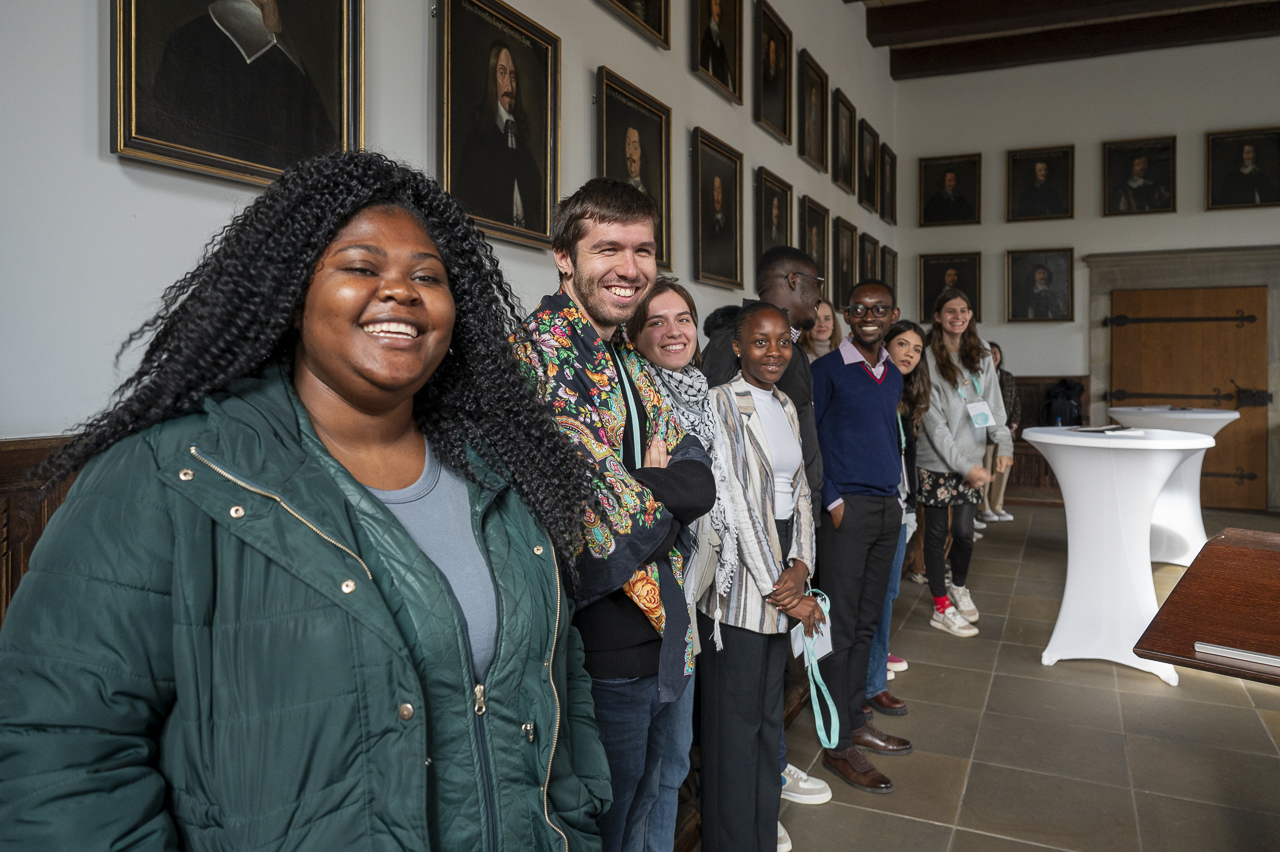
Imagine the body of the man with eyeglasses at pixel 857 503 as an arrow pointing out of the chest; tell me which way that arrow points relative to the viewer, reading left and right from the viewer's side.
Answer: facing the viewer and to the right of the viewer

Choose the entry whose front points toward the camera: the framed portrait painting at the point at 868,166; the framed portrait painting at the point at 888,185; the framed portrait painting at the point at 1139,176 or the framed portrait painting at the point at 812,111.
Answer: the framed portrait painting at the point at 1139,176

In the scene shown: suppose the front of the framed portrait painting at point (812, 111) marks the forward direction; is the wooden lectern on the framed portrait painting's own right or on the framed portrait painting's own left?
on the framed portrait painting's own right

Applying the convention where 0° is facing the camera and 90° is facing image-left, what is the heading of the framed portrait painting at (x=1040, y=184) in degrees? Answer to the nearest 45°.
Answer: approximately 0°

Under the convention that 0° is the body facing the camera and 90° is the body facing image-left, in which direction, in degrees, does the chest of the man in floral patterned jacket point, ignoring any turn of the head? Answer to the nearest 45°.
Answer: approximately 315°

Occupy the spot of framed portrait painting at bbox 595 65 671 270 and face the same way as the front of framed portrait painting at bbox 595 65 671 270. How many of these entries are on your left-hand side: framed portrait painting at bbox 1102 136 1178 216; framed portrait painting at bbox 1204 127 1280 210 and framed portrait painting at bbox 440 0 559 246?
2

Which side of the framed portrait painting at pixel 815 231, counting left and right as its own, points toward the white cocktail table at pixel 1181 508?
front

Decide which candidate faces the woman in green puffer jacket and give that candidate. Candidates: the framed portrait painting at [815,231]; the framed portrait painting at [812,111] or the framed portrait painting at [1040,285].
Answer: the framed portrait painting at [1040,285]

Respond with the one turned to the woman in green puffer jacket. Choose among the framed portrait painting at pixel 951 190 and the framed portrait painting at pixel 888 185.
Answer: the framed portrait painting at pixel 951 190

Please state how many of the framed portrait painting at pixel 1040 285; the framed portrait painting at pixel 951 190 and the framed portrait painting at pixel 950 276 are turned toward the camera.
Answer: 3

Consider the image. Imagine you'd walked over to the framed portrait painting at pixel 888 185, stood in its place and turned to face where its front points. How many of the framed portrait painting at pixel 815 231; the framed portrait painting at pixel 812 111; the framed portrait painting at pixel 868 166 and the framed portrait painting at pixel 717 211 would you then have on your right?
4

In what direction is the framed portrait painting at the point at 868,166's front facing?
to the viewer's right

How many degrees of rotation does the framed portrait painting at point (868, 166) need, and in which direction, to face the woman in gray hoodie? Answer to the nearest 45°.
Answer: approximately 90° to its right

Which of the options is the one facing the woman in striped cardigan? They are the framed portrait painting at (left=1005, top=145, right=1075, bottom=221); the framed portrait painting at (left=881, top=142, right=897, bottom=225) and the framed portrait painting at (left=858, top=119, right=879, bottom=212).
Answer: the framed portrait painting at (left=1005, top=145, right=1075, bottom=221)

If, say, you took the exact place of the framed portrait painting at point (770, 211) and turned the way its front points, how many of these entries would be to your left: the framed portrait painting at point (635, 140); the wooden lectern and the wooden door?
1

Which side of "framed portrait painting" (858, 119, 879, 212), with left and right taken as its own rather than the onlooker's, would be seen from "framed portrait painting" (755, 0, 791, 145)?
right
